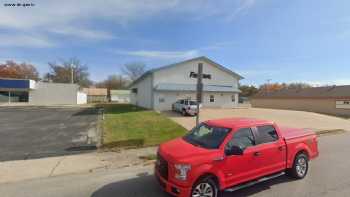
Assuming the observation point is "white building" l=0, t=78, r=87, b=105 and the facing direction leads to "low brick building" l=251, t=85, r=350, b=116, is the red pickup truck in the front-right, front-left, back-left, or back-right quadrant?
front-right

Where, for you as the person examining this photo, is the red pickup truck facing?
facing the viewer and to the left of the viewer

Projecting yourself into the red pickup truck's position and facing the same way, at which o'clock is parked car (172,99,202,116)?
The parked car is roughly at 4 o'clock from the red pickup truck.

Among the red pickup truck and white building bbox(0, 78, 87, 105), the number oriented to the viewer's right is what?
0

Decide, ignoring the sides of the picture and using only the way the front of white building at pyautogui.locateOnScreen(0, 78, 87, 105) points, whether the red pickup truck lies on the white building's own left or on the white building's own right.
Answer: on the white building's own left

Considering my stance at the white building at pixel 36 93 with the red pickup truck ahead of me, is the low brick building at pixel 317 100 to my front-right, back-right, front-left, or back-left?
front-left

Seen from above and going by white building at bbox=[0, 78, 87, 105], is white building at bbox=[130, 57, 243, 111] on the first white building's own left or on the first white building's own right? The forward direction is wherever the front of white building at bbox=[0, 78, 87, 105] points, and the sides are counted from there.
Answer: on the first white building's own left

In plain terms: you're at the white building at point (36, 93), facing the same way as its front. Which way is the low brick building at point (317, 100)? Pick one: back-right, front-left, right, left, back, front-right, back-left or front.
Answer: left

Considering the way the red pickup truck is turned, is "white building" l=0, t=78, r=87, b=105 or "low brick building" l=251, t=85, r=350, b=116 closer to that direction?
the white building

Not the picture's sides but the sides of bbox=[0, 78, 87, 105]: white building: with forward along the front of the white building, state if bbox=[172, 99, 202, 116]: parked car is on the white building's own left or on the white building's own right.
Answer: on the white building's own left

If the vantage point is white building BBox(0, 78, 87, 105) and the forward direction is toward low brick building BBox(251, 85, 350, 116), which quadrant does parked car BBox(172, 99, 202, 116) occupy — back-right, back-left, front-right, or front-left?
front-right
